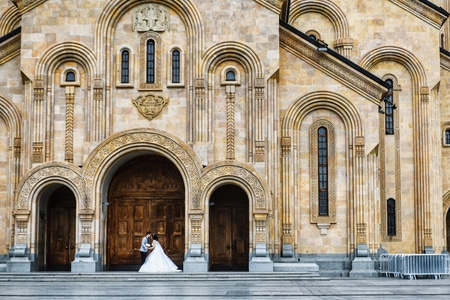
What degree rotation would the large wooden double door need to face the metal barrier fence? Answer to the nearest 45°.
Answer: approximately 90° to its left

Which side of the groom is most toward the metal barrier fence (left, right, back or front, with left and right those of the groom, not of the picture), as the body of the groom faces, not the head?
front

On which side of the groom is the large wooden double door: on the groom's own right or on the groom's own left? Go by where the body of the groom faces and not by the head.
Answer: on the groom's own left

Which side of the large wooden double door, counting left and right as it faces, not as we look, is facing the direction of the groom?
front

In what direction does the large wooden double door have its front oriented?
toward the camera

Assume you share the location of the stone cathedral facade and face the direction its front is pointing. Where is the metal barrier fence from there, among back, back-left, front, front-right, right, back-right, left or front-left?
left

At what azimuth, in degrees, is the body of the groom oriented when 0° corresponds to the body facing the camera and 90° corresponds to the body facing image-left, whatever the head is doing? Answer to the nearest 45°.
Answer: approximately 270°

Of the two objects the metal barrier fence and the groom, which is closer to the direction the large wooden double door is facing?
the groom

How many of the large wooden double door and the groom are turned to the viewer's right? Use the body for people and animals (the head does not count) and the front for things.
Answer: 1

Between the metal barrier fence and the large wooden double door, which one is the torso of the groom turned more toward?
the metal barrier fence

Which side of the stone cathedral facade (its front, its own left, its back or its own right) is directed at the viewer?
front

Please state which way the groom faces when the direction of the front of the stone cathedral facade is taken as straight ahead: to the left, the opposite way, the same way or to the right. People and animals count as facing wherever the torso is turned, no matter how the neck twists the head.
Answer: to the left

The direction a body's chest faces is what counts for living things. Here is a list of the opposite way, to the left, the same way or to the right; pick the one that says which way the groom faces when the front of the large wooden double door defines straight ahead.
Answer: to the left
